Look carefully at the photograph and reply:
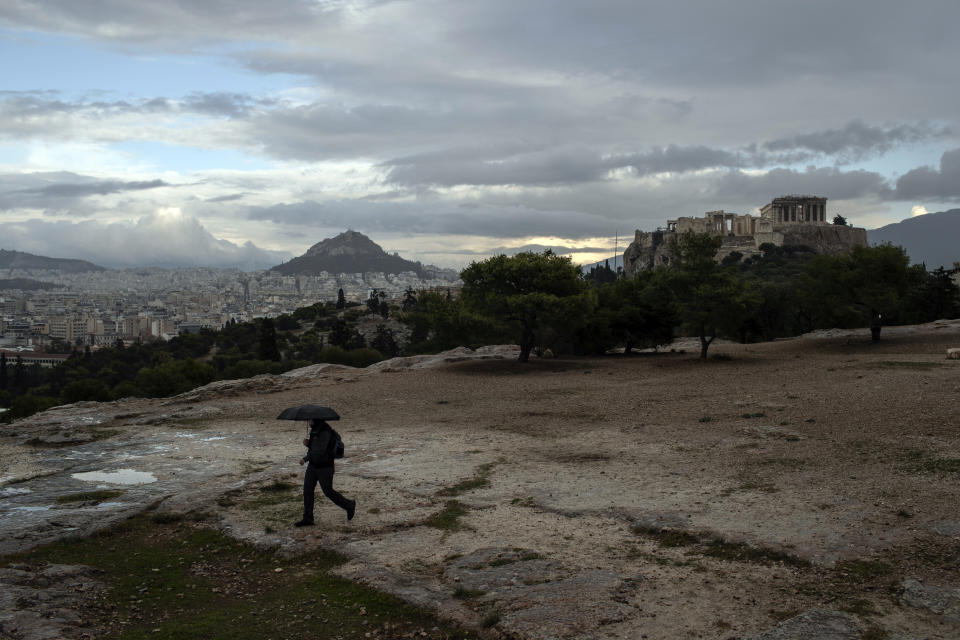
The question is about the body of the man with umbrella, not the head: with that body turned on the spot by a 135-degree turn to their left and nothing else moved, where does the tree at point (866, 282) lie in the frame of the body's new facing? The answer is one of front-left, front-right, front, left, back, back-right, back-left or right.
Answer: left

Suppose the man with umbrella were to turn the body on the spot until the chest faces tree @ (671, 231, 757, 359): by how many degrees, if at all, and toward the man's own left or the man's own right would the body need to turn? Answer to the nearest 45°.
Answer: approximately 135° to the man's own right

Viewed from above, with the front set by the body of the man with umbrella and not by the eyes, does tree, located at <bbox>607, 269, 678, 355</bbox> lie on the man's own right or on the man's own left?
on the man's own right

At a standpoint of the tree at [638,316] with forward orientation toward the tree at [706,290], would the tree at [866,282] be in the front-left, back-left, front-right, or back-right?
front-left

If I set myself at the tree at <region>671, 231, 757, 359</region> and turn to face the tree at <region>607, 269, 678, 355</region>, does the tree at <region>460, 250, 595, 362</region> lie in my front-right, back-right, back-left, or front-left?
front-left

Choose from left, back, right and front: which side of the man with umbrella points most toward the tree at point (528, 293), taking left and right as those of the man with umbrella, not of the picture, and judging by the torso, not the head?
right

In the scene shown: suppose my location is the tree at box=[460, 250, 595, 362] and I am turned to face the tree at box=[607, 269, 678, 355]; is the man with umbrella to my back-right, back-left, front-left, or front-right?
back-right

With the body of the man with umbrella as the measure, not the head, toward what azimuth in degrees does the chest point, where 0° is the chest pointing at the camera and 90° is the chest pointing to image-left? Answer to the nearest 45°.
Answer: approximately 90°
